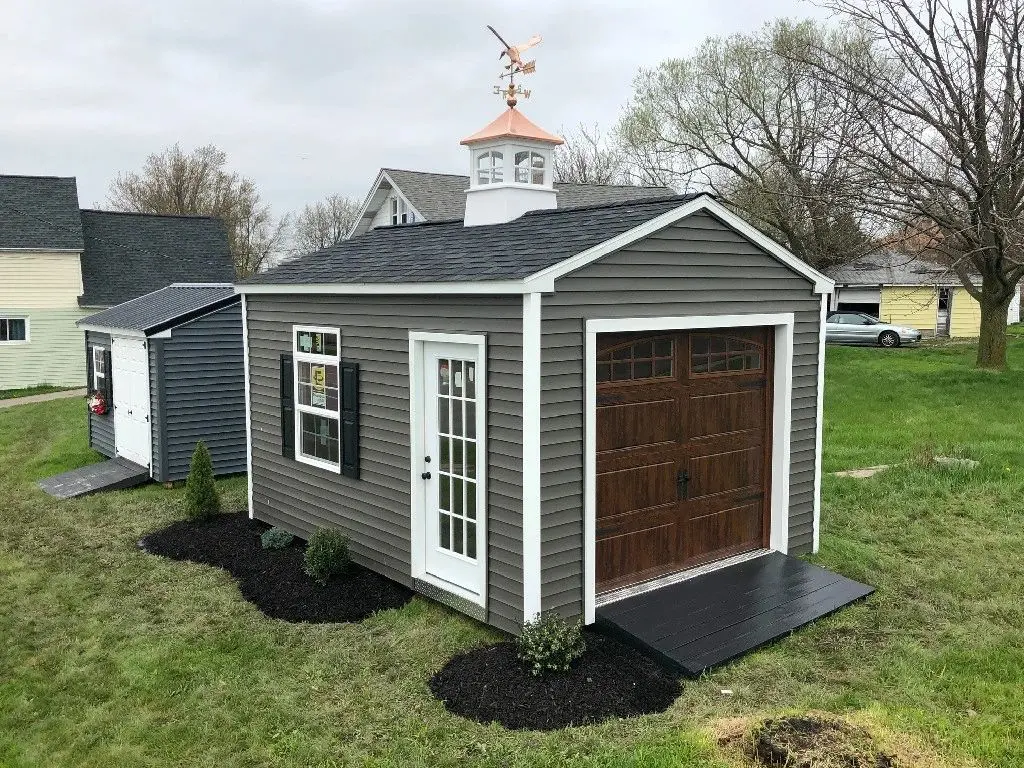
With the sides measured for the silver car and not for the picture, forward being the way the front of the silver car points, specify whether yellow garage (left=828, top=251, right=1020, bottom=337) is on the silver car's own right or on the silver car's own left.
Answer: on the silver car's own left

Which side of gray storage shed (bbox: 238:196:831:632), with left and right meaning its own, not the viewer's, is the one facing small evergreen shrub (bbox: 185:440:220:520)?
back

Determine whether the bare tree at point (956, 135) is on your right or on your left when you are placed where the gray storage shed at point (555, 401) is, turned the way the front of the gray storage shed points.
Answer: on your left

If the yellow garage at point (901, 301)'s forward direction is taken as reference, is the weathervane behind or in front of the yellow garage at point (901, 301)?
in front

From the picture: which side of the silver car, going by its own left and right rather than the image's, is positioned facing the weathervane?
right

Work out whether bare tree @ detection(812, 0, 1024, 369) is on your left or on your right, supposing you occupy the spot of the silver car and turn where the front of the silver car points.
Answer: on your right

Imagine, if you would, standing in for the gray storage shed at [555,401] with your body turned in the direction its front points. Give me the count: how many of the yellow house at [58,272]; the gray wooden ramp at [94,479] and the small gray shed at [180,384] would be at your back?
3

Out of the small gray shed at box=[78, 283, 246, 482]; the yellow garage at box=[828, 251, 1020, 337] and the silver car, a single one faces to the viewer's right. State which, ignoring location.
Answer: the silver car

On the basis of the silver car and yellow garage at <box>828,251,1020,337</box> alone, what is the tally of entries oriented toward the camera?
1

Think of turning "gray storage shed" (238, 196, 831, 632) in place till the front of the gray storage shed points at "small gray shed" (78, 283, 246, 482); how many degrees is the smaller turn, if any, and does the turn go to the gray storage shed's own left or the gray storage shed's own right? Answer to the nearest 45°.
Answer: approximately 180°

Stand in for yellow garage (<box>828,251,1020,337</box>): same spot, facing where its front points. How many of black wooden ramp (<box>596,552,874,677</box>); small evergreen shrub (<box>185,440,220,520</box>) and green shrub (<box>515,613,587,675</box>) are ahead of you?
3

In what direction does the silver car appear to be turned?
to the viewer's right

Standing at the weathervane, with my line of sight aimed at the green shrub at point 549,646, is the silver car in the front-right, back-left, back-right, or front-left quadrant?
back-left

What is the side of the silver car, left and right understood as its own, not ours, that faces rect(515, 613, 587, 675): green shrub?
right
